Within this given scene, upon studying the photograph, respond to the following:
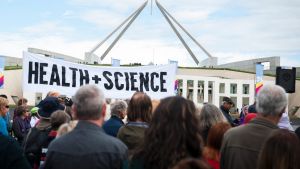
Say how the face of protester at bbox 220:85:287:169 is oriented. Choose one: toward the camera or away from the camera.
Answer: away from the camera

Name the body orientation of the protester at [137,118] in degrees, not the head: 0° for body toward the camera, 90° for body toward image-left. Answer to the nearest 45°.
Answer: approximately 180°

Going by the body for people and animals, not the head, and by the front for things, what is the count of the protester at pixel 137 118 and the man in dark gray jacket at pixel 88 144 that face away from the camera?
2

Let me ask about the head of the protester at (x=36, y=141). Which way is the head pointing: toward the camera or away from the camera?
away from the camera

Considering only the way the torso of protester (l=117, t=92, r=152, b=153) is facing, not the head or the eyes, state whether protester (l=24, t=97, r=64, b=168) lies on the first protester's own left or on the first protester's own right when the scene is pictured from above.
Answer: on the first protester's own left

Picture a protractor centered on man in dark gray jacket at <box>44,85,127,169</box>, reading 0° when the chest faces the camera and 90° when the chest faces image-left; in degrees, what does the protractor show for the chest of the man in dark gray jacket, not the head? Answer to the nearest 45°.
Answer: approximately 180°

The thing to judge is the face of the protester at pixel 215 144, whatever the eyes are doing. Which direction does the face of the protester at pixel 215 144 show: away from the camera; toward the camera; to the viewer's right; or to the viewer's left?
away from the camera

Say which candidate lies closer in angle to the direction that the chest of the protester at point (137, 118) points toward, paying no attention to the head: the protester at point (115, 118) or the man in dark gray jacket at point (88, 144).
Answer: the protester

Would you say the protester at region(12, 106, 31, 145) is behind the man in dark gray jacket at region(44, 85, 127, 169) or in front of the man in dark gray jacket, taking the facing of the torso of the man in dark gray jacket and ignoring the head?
in front
